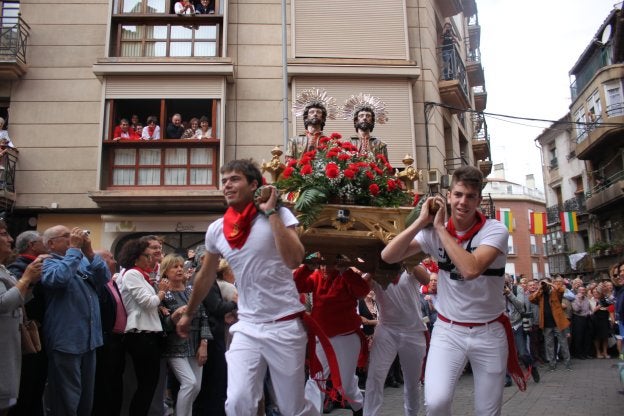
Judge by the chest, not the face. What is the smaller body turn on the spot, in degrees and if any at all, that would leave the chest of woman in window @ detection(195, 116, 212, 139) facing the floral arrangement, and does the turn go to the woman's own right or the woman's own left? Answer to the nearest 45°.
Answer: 0° — they already face it

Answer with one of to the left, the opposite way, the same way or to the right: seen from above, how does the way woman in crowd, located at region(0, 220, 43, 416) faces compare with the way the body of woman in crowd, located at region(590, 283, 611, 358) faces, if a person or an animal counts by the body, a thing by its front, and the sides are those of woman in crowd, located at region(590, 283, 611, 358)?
the opposite way

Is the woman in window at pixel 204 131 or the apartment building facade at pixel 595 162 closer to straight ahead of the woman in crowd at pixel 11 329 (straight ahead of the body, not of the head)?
the apartment building facade

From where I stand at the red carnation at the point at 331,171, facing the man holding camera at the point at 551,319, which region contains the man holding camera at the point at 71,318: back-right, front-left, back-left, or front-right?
back-left

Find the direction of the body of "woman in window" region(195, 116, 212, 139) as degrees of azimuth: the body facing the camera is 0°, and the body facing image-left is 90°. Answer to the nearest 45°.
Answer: approximately 0°

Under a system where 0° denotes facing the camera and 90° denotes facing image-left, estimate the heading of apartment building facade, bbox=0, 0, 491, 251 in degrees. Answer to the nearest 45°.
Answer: approximately 0°
